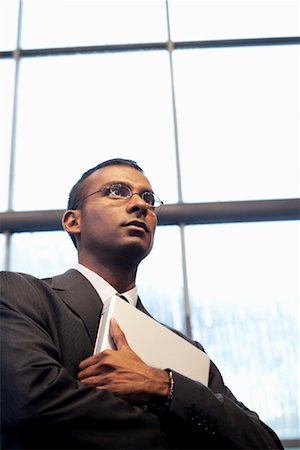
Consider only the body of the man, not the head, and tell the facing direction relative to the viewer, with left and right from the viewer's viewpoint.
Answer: facing the viewer and to the right of the viewer

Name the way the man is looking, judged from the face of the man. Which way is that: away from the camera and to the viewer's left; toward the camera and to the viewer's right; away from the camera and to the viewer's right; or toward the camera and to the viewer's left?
toward the camera and to the viewer's right

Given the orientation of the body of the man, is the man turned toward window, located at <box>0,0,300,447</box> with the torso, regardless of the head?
no
